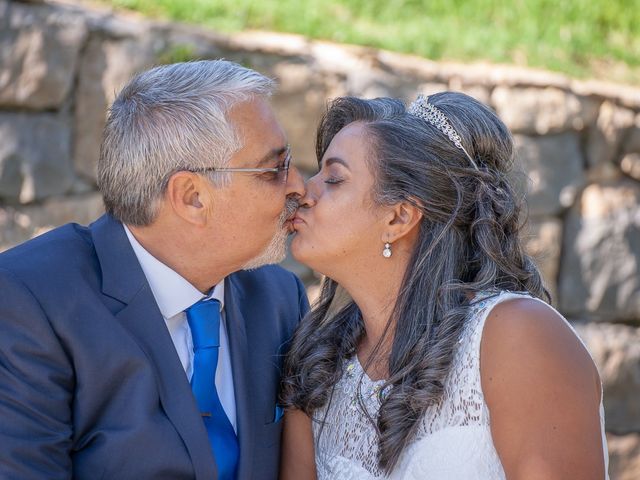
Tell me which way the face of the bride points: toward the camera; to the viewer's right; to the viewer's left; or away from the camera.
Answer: to the viewer's left

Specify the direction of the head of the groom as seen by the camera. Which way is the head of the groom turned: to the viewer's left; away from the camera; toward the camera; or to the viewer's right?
to the viewer's right

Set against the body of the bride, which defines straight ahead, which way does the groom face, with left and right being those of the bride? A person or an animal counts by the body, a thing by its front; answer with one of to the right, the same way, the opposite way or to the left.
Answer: to the left

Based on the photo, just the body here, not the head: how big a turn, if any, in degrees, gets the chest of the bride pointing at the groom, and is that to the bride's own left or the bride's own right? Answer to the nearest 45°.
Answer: approximately 45° to the bride's own right

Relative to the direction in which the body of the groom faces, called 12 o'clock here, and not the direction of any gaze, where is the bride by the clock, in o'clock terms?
The bride is roughly at 11 o'clock from the groom.
